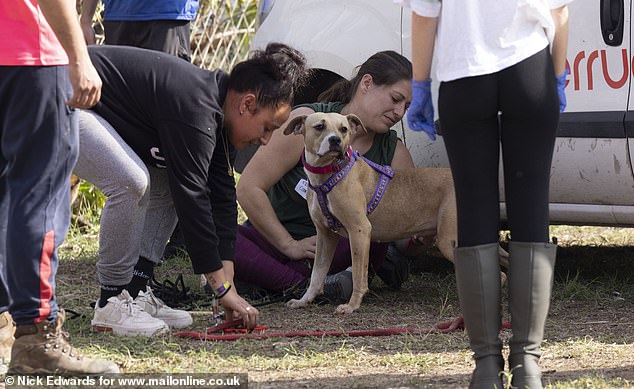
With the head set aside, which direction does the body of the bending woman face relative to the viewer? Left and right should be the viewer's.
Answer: facing to the right of the viewer

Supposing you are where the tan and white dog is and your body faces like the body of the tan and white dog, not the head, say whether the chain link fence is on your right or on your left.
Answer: on your right

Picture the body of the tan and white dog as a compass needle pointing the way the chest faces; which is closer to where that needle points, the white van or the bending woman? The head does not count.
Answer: the bending woman

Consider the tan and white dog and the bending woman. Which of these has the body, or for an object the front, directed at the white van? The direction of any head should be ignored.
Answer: the bending woman

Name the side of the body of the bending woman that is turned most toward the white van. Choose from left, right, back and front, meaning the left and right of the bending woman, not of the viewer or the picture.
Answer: front
